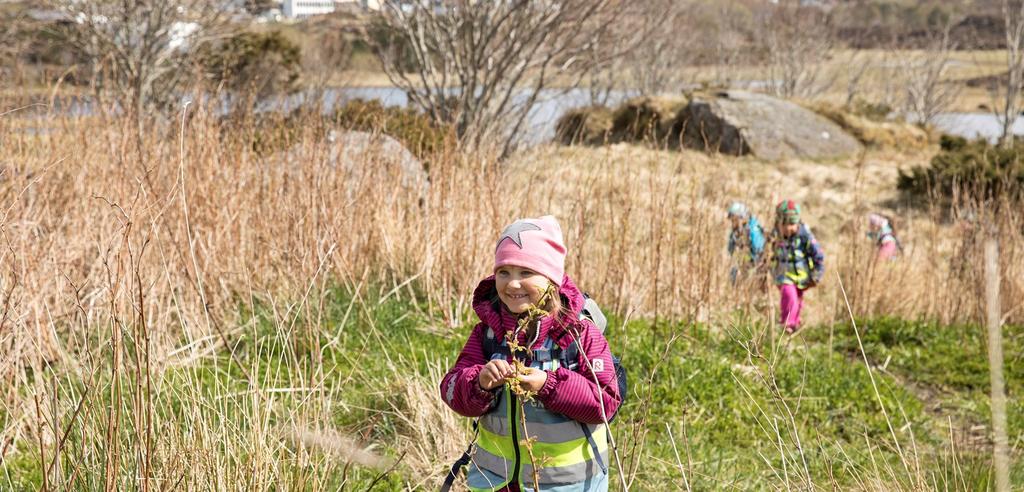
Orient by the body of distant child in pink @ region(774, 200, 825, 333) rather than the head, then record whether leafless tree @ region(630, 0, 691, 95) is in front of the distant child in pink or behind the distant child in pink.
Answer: behind

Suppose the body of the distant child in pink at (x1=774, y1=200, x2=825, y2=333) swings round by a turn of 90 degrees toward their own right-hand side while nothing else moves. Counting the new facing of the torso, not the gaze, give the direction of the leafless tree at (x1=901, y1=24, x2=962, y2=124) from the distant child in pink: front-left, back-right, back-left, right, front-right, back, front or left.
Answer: right

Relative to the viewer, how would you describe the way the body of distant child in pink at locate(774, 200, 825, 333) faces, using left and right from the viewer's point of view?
facing the viewer

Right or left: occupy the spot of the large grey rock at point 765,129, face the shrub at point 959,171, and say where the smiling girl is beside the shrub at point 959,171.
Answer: right

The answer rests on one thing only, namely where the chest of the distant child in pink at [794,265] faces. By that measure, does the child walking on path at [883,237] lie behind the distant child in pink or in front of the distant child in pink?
behind

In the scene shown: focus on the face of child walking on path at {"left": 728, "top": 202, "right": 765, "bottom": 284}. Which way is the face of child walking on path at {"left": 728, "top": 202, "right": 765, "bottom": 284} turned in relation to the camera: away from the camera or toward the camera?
toward the camera

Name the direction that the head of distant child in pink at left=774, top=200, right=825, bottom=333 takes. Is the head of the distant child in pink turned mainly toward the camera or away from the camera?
toward the camera

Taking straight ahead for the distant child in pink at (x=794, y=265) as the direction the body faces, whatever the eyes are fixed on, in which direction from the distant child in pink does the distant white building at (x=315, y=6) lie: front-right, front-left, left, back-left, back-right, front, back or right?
back-right

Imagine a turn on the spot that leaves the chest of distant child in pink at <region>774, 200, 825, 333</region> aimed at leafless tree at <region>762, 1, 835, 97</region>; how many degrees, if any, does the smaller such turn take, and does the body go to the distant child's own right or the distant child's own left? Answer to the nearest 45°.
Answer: approximately 180°

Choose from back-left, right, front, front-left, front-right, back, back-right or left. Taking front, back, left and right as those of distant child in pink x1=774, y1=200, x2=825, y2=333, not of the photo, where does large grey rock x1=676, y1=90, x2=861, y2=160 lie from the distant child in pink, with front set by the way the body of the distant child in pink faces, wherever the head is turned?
back

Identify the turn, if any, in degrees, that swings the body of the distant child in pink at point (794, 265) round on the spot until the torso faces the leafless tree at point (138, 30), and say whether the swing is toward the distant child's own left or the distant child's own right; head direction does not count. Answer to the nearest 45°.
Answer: approximately 90° to the distant child's own right
